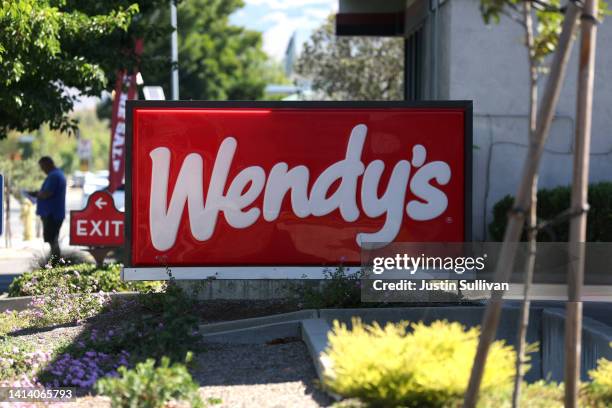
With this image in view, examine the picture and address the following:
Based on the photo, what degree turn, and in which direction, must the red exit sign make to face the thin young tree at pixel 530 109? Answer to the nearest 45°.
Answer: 0° — it already faces it

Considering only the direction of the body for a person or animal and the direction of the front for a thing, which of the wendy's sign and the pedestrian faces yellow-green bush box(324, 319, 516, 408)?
the wendy's sign

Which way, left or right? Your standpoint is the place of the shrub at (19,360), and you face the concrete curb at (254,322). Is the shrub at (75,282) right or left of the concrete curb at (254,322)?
left

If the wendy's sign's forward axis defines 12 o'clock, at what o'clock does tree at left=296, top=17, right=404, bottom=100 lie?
The tree is roughly at 6 o'clock from the wendy's sign.

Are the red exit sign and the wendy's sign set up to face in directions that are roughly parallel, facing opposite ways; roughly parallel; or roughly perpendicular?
roughly parallel

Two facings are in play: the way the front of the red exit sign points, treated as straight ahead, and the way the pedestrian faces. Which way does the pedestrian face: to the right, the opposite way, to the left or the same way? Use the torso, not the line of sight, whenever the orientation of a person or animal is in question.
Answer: to the right

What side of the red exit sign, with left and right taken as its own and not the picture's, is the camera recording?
front

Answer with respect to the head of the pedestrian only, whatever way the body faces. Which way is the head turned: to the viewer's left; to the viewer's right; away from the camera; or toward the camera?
to the viewer's left

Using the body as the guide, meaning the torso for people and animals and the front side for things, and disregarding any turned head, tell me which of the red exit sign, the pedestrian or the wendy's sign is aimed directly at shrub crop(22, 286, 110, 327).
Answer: the red exit sign

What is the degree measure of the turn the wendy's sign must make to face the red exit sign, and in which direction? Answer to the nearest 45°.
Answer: approximately 135° to its right

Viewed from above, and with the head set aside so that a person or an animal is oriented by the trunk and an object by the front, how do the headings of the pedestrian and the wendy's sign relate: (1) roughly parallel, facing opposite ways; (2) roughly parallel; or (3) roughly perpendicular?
roughly perpendicular

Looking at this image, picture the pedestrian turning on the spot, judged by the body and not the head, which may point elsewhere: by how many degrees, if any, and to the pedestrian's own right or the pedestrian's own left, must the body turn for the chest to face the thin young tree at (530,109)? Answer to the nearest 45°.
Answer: approximately 90° to the pedestrian's own left

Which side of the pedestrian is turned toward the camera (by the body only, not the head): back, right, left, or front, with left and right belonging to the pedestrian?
left

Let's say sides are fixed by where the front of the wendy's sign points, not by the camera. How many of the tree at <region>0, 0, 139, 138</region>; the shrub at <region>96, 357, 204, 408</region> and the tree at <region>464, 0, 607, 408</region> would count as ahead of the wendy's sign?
2

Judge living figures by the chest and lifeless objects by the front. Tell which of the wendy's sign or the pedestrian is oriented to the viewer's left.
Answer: the pedestrian

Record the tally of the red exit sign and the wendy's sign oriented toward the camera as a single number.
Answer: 2

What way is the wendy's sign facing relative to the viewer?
toward the camera
